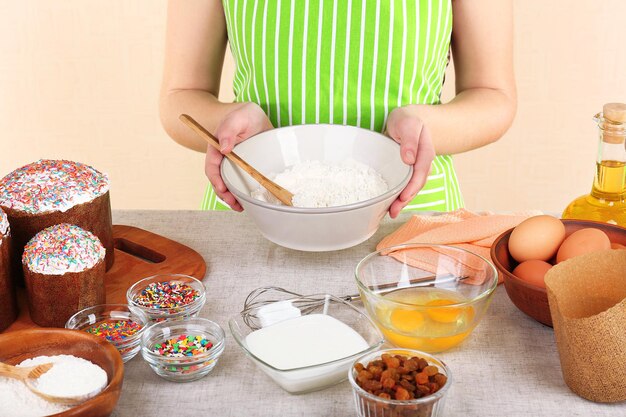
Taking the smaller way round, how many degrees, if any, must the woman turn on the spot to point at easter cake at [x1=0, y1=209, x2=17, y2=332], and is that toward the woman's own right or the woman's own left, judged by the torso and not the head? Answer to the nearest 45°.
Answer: approximately 45° to the woman's own right

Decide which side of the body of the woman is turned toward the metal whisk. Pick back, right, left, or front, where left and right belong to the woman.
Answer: front

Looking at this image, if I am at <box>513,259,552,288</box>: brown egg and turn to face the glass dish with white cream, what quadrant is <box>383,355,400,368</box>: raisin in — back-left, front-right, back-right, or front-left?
front-left

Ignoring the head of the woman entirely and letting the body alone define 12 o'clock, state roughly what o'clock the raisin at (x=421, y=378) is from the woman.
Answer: The raisin is roughly at 12 o'clock from the woman.

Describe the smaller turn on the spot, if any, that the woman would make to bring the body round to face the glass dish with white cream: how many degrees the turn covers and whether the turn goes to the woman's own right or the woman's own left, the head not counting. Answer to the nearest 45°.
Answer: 0° — they already face it

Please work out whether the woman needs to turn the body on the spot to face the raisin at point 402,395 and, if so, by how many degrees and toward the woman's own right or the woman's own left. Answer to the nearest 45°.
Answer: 0° — they already face it

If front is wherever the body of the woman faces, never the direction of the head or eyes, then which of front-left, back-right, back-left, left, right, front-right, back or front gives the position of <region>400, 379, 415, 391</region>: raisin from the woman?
front

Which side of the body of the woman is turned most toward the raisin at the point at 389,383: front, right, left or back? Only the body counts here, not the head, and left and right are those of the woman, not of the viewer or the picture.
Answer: front

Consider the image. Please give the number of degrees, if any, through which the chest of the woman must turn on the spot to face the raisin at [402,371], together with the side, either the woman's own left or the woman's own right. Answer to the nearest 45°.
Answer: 0° — they already face it

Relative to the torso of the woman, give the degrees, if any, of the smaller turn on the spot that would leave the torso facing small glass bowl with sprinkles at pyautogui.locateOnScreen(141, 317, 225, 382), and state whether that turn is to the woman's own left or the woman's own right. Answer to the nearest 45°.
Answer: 0° — they already face it

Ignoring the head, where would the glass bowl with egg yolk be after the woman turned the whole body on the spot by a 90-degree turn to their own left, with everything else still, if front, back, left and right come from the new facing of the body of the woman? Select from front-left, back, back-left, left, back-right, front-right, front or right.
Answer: right

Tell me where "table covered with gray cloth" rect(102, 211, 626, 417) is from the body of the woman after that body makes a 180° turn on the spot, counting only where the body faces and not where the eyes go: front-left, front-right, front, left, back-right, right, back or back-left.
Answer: back

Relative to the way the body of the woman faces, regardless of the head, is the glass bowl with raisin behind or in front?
in front

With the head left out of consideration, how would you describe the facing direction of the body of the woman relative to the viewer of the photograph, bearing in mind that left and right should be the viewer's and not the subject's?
facing the viewer

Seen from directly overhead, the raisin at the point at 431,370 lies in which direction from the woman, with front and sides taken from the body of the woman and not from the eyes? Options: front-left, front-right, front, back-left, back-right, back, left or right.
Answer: front

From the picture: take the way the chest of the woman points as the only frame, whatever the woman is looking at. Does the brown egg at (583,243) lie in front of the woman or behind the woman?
in front
